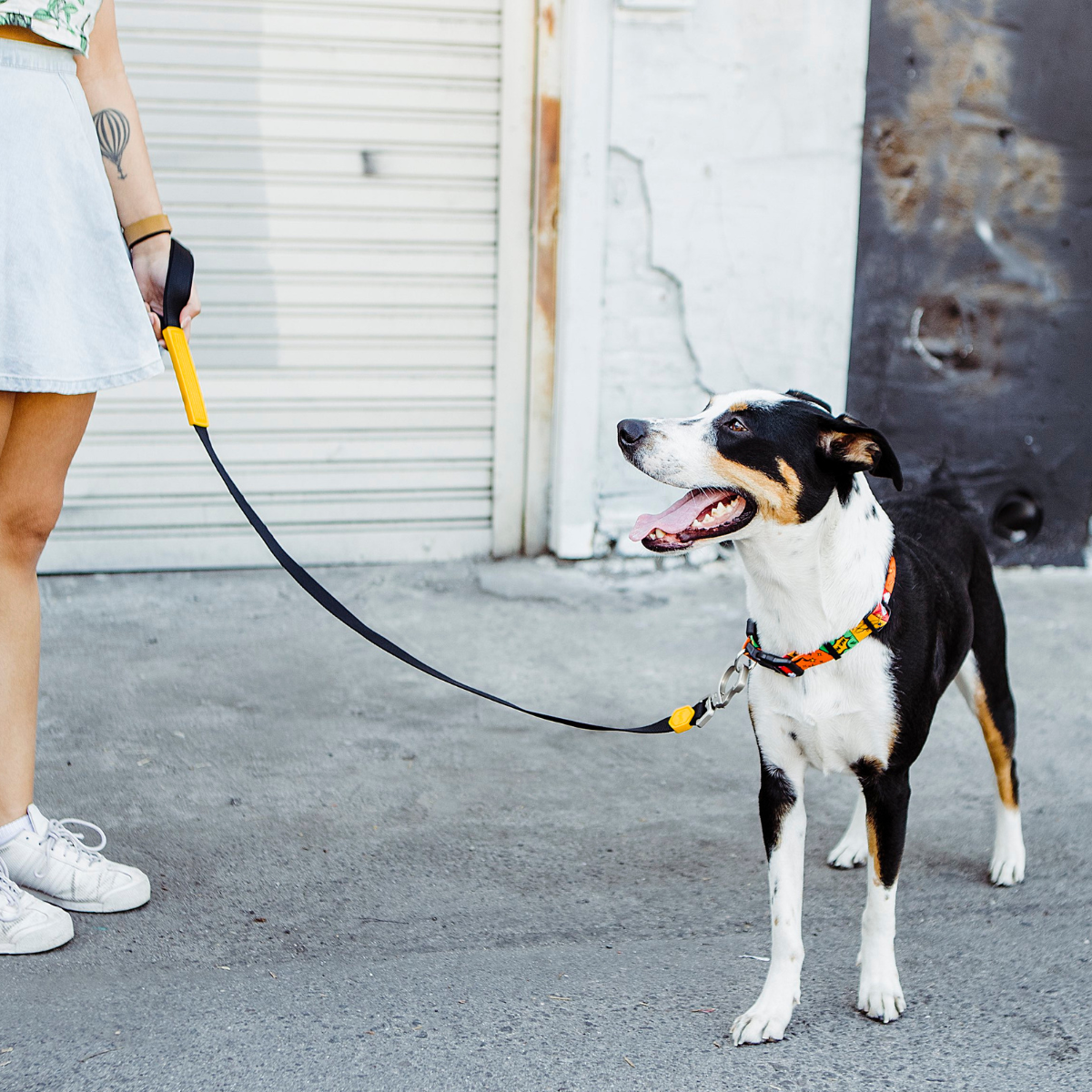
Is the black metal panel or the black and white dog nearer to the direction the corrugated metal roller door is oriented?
the black and white dog

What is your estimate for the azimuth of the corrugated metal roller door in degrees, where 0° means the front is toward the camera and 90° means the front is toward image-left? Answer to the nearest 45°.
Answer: approximately 0°

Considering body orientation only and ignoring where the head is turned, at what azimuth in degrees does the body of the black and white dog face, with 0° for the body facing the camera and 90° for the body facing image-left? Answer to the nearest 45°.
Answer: approximately 45°

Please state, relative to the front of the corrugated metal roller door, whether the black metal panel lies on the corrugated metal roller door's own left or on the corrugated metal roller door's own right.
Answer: on the corrugated metal roller door's own left

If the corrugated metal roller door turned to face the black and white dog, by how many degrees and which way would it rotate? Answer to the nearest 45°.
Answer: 0° — it already faces it

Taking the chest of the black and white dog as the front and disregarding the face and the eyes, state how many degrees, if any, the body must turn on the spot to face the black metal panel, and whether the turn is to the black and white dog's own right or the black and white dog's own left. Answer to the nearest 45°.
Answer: approximately 135° to the black and white dog's own right

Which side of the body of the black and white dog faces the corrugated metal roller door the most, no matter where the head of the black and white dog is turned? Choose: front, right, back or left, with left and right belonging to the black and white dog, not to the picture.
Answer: right
